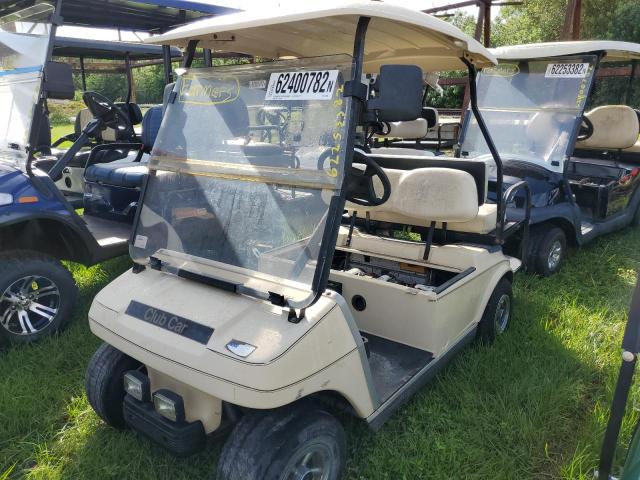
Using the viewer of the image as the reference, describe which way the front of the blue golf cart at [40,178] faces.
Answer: facing the viewer and to the left of the viewer

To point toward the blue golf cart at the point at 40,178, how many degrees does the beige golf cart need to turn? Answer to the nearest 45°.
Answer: approximately 90° to its right

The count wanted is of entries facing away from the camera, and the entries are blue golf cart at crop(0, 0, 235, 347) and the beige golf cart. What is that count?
0

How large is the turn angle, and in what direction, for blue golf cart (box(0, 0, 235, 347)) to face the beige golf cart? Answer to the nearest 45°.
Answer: approximately 90° to its left

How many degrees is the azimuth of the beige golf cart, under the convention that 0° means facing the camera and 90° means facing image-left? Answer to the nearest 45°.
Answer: approximately 45°
